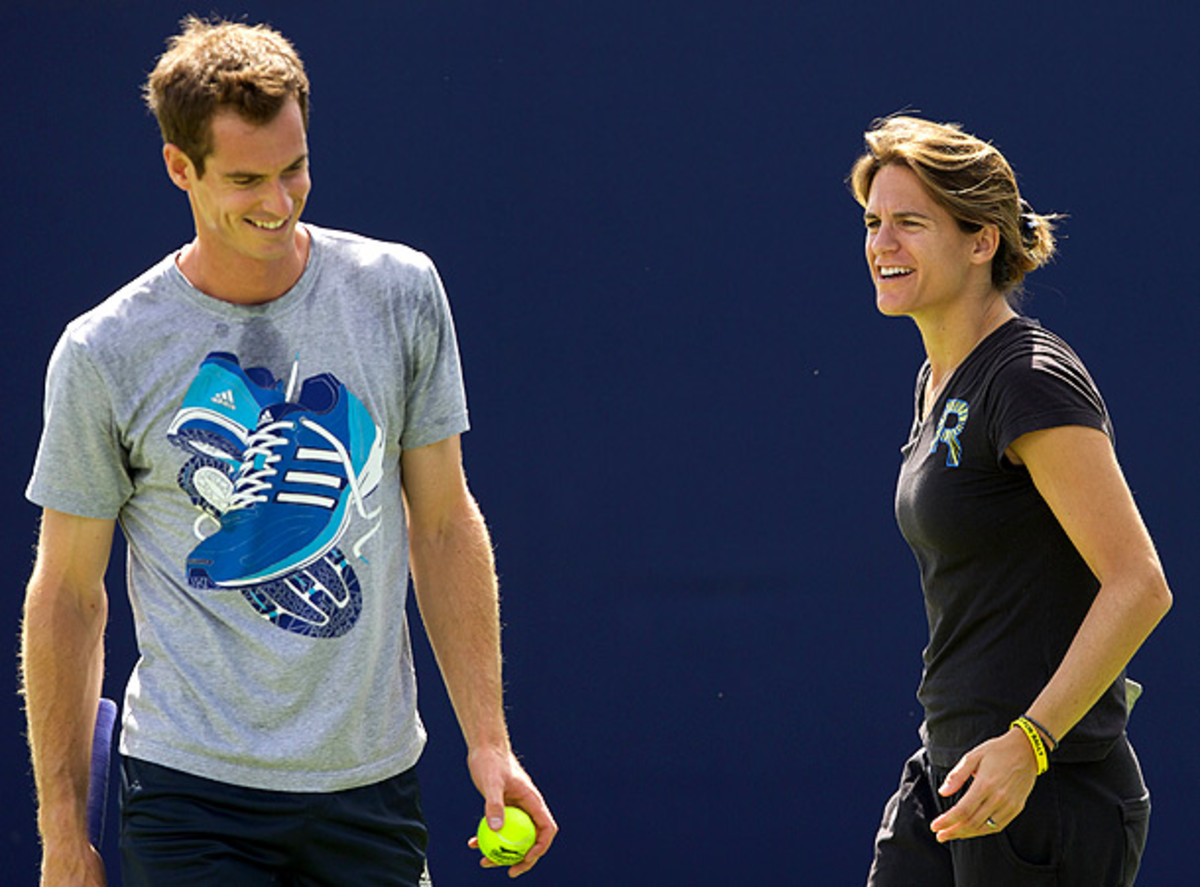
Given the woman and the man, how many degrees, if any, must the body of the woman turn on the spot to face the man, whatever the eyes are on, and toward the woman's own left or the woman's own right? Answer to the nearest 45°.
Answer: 0° — they already face them

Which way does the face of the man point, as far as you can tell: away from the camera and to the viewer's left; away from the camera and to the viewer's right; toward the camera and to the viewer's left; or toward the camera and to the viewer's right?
toward the camera and to the viewer's right

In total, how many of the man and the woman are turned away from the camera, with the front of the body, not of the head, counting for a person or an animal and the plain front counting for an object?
0

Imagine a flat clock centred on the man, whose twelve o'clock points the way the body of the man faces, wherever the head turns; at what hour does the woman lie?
The woman is roughly at 9 o'clock from the man.

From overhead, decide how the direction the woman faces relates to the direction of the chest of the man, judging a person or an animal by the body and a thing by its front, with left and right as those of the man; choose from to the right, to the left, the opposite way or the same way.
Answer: to the right

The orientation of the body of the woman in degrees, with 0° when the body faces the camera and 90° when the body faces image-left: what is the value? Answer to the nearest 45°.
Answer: approximately 45°
